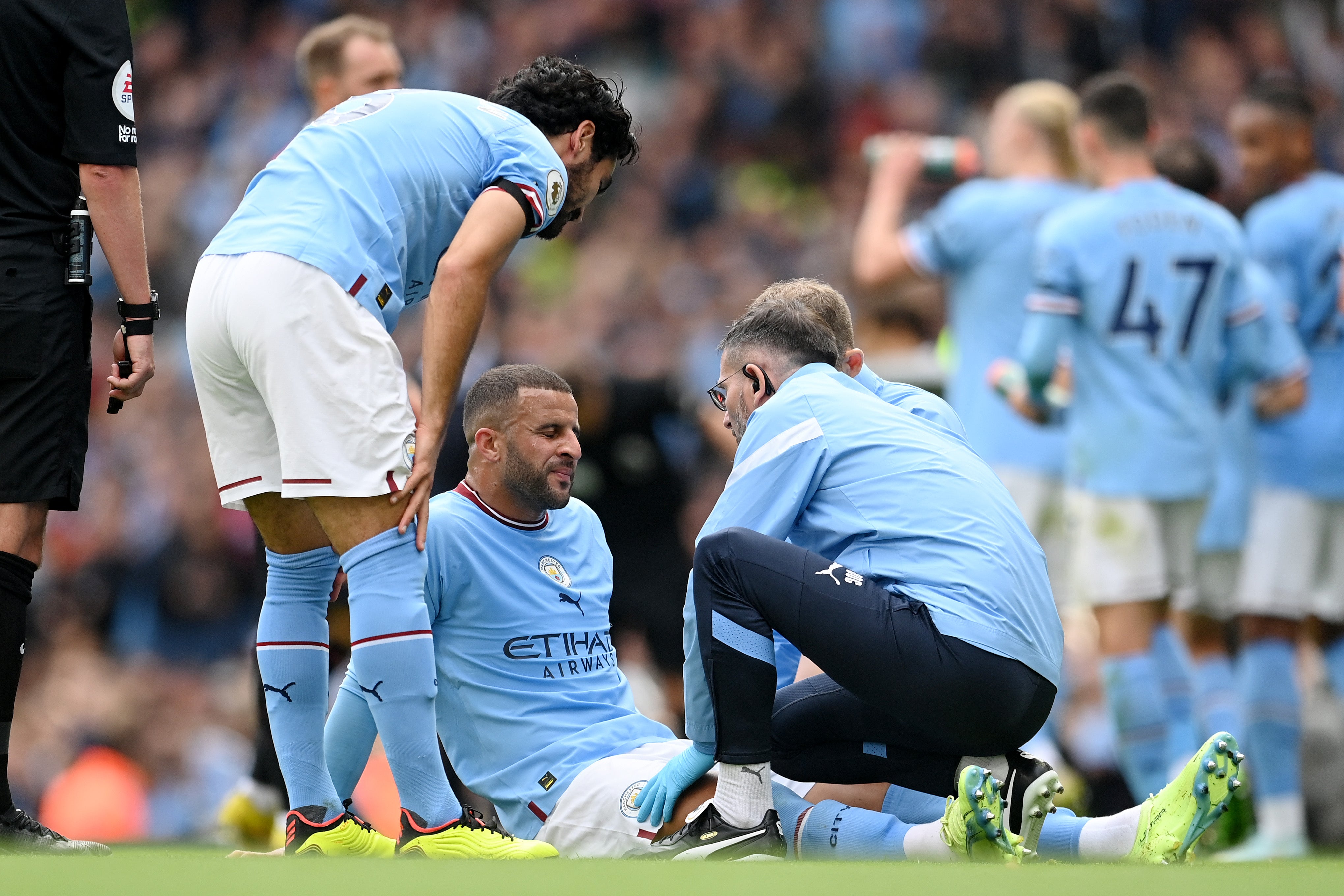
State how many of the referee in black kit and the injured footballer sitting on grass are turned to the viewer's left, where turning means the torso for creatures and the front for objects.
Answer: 0

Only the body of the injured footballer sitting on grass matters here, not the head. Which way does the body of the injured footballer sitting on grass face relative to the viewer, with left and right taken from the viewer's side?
facing the viewer and to the right of the viewer

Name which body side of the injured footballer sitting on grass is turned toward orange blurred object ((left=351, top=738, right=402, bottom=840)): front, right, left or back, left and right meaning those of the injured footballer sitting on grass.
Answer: back

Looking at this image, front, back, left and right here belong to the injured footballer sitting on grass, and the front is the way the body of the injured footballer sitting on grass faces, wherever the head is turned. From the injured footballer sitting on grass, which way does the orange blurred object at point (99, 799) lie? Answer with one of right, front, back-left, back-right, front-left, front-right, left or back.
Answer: back

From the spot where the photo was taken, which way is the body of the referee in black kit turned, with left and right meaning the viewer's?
facing away from the viewer and to the right of the viewer
